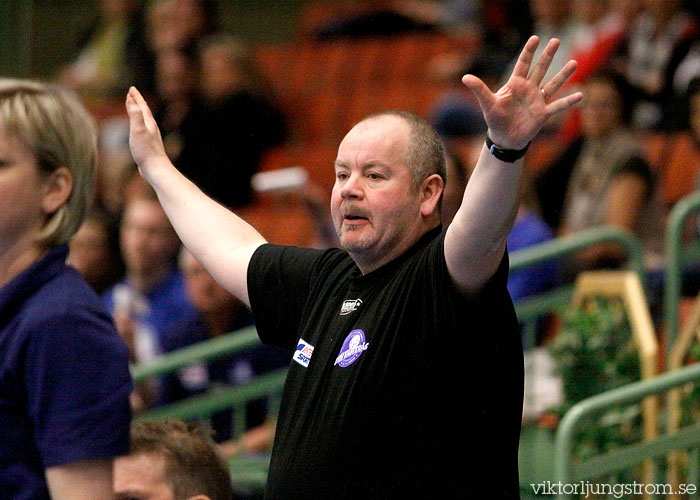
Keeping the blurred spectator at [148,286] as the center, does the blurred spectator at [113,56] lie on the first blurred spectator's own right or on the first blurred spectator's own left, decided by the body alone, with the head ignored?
on the first blurred spectator's own right

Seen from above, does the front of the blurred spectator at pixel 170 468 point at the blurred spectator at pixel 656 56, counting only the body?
no

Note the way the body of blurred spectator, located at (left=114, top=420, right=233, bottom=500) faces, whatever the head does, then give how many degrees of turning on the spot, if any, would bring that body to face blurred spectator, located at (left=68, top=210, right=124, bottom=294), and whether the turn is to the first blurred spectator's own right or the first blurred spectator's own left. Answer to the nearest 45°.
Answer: approximately 135° to the first blurred spectator's own right

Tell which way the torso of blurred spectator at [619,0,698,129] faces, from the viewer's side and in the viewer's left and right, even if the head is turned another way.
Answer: facing the viewer and to the left of the viewer

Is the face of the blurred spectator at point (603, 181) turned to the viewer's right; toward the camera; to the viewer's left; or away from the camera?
toward the camera

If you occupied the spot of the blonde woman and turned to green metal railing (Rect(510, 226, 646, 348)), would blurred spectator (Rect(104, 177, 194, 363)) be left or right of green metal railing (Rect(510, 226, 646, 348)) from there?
left

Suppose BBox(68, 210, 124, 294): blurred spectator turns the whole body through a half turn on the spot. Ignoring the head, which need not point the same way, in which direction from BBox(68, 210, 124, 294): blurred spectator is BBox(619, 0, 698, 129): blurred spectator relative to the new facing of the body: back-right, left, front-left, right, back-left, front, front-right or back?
front-right

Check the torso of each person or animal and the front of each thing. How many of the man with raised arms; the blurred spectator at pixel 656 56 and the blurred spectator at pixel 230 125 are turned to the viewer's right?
0

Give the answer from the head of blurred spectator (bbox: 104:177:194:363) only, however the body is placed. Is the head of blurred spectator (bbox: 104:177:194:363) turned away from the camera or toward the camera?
toward the camera

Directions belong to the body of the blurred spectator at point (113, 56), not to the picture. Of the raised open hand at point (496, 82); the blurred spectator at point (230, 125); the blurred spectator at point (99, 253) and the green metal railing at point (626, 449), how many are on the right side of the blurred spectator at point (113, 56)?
0

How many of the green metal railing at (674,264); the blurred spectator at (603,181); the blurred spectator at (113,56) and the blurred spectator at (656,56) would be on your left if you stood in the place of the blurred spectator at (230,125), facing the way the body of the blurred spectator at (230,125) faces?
3

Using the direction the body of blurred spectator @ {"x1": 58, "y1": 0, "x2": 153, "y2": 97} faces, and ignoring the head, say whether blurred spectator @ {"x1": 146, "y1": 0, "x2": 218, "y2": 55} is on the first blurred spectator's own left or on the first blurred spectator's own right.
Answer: on the first blurred spectator's own left

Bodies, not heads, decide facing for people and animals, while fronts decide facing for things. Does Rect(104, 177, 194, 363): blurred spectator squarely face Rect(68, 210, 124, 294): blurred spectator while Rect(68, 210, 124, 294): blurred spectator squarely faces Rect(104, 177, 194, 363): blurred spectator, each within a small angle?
no

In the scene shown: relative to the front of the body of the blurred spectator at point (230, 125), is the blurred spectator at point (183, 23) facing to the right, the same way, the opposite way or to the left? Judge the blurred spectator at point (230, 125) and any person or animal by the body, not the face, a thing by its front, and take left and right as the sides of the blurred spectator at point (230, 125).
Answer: the same way

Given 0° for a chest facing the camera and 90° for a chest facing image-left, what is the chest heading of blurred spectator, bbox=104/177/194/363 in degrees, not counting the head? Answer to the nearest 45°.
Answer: approximately 45°

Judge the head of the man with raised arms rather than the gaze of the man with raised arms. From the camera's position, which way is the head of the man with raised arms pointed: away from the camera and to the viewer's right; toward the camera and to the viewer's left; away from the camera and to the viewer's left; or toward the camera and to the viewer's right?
toward the camera and to the viewer's left

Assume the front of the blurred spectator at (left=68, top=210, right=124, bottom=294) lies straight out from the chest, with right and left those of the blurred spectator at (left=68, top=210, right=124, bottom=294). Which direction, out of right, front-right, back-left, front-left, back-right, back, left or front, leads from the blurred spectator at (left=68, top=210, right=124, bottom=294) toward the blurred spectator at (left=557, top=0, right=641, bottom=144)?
back-left
